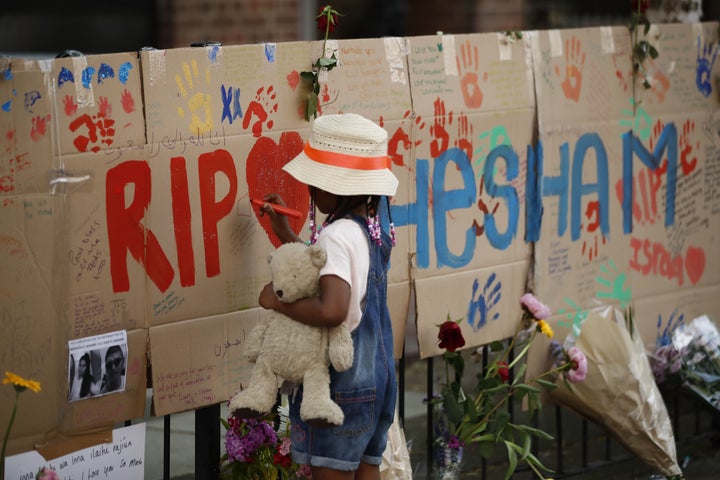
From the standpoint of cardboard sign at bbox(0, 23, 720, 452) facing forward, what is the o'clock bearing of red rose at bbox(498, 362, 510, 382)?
The red rose is roughly at 10 o'clock from the cardboard sign.

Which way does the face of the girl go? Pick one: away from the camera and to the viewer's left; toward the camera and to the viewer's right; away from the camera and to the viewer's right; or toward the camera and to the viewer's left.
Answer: away from the camera and to the viewer's left

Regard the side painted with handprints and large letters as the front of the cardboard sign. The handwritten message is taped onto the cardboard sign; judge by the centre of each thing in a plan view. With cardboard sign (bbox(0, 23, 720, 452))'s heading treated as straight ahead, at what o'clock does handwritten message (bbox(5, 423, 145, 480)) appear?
The handwritten message is roughly at 3 o'clock from the cardboard sign.

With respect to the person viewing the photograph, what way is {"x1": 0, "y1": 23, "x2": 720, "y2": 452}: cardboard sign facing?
facing the viewer and to the right of the viewer
